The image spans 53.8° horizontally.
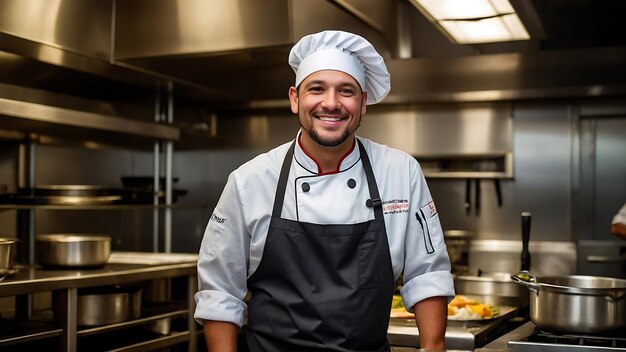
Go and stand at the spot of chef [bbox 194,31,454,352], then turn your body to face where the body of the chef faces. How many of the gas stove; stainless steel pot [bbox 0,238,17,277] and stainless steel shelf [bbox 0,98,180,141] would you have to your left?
1

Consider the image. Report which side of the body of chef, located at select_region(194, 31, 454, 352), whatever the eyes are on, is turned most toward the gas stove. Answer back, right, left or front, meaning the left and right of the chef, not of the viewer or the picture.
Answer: left

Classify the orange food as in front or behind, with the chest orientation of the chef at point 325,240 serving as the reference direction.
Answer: behind

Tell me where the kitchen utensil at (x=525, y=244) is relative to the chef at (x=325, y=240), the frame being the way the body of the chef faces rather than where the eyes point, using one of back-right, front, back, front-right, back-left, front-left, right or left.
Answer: back-left

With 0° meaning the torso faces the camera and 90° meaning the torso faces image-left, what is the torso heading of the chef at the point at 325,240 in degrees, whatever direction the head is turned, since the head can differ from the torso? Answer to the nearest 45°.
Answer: approximately 0°

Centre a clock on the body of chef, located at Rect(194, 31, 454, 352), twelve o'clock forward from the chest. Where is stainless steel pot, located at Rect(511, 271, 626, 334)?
The stainless steel pot is roughly at 9 o'clock from the chef.

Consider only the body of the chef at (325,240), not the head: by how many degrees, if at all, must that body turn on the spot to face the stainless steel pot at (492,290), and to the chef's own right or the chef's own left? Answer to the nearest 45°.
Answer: approximately 135° to the chef's own left

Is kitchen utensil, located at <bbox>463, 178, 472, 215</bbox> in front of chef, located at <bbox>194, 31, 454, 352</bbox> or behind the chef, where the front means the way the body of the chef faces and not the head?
behind

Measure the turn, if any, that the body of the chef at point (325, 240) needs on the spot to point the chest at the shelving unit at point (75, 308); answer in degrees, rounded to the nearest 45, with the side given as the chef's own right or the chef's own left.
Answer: approximately 135° to the chef's own right

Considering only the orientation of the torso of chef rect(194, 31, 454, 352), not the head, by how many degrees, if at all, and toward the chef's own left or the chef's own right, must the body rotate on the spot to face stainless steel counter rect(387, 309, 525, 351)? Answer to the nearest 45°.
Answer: approximately 135° to the chef's own left

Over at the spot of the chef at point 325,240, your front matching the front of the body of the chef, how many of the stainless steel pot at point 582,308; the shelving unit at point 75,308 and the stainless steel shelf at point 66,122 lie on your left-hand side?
1
